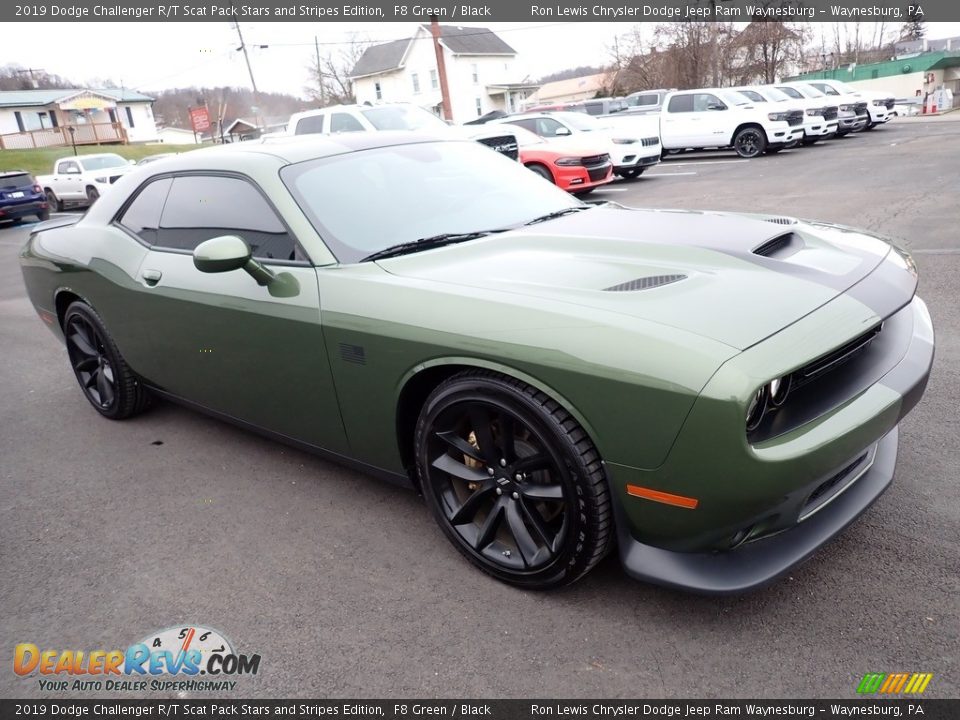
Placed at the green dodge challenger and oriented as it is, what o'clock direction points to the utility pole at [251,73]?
The utility pole is roughly at 7 o'clock from the green dodge challenger.

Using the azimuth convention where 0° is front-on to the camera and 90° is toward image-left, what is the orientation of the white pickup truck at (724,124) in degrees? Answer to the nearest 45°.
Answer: approximately 315°

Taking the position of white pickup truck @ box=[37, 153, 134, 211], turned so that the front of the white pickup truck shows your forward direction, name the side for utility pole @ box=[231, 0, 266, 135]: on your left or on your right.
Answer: on your left

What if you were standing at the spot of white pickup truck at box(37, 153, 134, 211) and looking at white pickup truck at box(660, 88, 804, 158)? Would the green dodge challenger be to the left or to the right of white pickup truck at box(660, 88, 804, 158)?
right

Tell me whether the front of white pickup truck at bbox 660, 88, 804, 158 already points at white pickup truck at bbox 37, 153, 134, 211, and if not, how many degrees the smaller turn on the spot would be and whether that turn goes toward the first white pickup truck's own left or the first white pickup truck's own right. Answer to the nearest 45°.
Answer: approximately 135° to the first white pickup truck's own right

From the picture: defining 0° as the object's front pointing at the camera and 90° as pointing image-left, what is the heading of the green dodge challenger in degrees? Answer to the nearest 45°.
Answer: approximately 315°

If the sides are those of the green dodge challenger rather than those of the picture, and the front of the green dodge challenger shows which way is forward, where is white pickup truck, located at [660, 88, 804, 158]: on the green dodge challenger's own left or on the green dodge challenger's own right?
on the green dodge challenger's own left

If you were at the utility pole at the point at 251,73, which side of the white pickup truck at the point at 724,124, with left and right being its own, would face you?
back

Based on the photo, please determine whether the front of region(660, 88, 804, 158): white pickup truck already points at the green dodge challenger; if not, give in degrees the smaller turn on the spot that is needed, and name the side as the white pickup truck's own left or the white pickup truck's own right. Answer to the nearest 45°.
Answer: approximately 45° to the white pickup truck's own right

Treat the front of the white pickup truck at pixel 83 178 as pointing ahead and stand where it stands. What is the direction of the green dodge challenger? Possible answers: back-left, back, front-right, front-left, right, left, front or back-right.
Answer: front-right

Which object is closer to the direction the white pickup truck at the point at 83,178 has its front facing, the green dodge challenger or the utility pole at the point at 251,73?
the green dodge challenger
